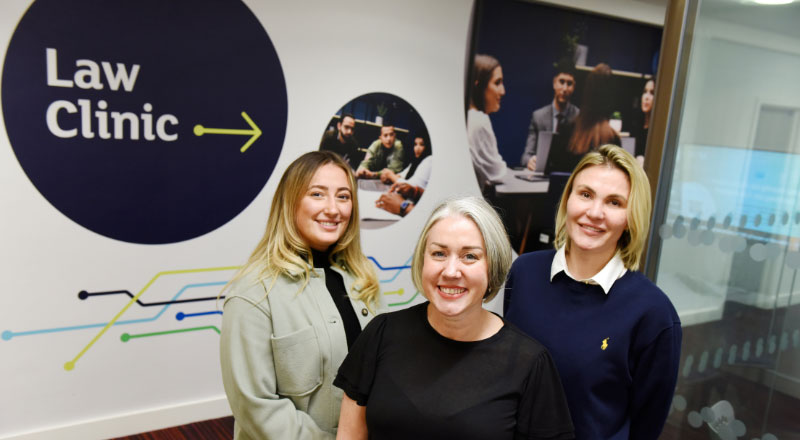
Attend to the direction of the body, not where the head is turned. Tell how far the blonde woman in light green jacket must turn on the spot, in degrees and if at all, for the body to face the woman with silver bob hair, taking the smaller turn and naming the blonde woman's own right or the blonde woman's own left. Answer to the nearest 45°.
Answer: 0° — they already face them

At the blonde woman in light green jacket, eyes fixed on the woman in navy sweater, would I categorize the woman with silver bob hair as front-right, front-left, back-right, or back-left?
front-right

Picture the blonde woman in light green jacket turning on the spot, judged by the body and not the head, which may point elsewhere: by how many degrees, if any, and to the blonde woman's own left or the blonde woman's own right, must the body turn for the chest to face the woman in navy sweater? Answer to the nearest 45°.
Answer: approximately 45° to the blonde woman's own left

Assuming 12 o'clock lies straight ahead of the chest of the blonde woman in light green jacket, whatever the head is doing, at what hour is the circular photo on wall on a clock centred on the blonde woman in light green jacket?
The circular photo on wall is roughly at 8 o'clock from the blonde woman in light green jacket.

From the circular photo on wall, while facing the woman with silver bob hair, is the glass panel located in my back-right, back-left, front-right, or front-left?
front-left

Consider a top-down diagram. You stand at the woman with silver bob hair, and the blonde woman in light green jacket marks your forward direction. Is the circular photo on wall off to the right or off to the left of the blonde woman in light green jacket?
right

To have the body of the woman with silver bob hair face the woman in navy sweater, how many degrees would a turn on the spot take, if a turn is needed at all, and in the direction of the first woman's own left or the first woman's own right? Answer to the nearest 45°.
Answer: approximately 135° to the first woman's own left

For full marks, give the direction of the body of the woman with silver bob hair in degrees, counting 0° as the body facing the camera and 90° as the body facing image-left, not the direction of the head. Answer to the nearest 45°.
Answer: approximately 0°

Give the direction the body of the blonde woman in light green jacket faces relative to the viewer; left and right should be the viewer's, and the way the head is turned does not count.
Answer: facing the viewer and to the right of the viewer

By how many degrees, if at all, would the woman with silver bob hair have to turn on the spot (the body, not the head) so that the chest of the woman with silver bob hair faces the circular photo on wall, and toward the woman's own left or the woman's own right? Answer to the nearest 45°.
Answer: approximately 180°

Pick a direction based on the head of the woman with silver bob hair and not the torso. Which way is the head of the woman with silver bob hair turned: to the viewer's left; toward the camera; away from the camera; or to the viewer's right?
toward the camera

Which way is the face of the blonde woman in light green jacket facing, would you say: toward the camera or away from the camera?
toward the camera

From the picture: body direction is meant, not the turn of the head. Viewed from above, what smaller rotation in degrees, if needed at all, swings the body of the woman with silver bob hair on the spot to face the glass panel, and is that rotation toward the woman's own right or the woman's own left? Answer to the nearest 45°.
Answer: approximately 135° to the woman's own left

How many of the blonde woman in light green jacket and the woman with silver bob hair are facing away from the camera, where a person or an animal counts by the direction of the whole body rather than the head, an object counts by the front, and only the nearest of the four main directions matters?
0

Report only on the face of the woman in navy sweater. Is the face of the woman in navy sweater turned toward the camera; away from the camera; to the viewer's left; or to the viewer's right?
toward the camera
